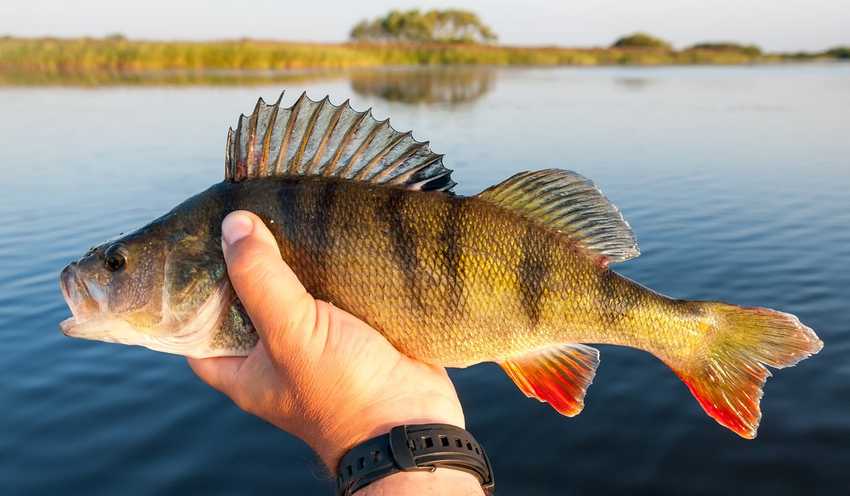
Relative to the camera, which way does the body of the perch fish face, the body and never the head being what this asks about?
to the viewer's left
